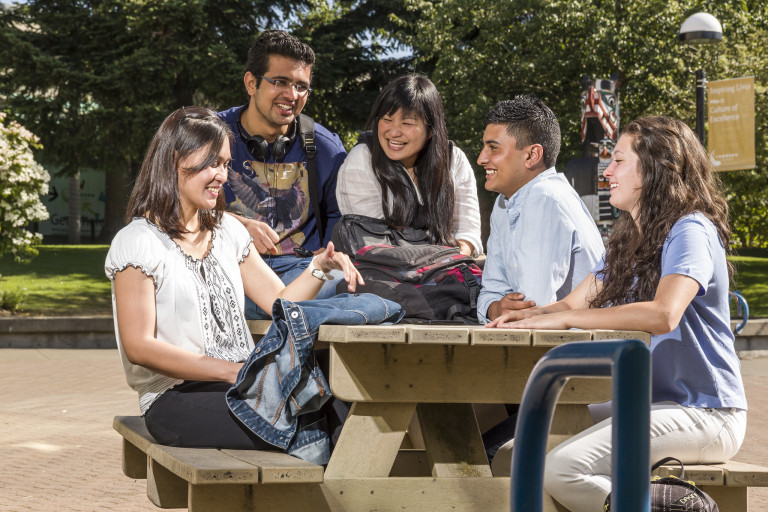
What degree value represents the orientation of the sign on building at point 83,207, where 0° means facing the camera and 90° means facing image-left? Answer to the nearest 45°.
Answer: approximately 0°

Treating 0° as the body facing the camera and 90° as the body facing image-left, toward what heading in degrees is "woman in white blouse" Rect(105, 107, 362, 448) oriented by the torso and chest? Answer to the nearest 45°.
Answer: approximately 315°

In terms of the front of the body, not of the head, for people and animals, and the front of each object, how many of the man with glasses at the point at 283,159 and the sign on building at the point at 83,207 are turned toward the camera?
2

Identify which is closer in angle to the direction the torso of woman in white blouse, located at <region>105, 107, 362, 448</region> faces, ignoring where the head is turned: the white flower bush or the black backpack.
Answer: the black backpack

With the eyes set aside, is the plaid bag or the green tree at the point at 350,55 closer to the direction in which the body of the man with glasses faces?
the plaid bag

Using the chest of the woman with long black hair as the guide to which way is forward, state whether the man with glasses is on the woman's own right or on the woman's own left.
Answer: on the woman's own right

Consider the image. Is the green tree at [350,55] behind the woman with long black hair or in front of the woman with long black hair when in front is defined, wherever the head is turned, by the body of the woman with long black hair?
behind

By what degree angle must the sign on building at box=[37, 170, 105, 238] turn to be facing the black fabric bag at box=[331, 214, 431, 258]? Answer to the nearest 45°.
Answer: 0° — it already faces it

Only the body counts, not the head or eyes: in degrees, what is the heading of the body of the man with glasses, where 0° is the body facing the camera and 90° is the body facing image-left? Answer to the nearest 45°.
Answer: approximately 0°

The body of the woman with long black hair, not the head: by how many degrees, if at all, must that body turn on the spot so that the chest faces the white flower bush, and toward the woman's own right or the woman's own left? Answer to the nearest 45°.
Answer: approximately 135° to the woman's own right
